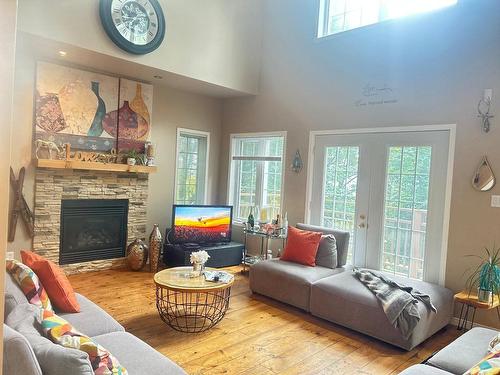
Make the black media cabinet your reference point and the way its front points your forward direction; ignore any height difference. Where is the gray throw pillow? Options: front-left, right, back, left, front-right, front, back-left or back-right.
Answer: front-left

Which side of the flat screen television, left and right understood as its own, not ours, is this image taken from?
front

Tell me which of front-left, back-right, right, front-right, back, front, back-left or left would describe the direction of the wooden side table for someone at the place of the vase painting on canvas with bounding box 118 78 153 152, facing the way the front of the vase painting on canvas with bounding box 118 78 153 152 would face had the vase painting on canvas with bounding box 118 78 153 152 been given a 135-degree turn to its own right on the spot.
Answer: back-left

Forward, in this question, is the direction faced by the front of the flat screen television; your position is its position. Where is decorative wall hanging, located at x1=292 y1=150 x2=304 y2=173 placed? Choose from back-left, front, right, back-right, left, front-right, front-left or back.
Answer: left

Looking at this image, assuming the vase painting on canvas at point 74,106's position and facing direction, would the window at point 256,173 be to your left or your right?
on your left

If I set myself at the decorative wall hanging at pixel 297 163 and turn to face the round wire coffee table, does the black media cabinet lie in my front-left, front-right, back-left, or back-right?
front-right

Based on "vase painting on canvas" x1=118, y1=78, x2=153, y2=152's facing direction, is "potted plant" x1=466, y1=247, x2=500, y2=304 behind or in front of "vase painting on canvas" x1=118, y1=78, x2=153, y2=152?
in front

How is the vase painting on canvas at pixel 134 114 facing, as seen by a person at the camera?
facing the viewer and to the right of the viewer

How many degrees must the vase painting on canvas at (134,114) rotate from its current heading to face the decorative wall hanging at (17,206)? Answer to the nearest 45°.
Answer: approximately 90° to its right

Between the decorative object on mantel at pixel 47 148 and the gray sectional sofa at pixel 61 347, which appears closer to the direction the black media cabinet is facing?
the gray sectional sofa

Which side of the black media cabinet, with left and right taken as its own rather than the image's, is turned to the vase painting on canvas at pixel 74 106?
right

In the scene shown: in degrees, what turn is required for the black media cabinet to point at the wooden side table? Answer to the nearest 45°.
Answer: approximately 45° to its left

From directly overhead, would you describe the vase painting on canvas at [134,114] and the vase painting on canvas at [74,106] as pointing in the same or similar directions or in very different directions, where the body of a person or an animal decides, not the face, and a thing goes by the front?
same or similar directions
